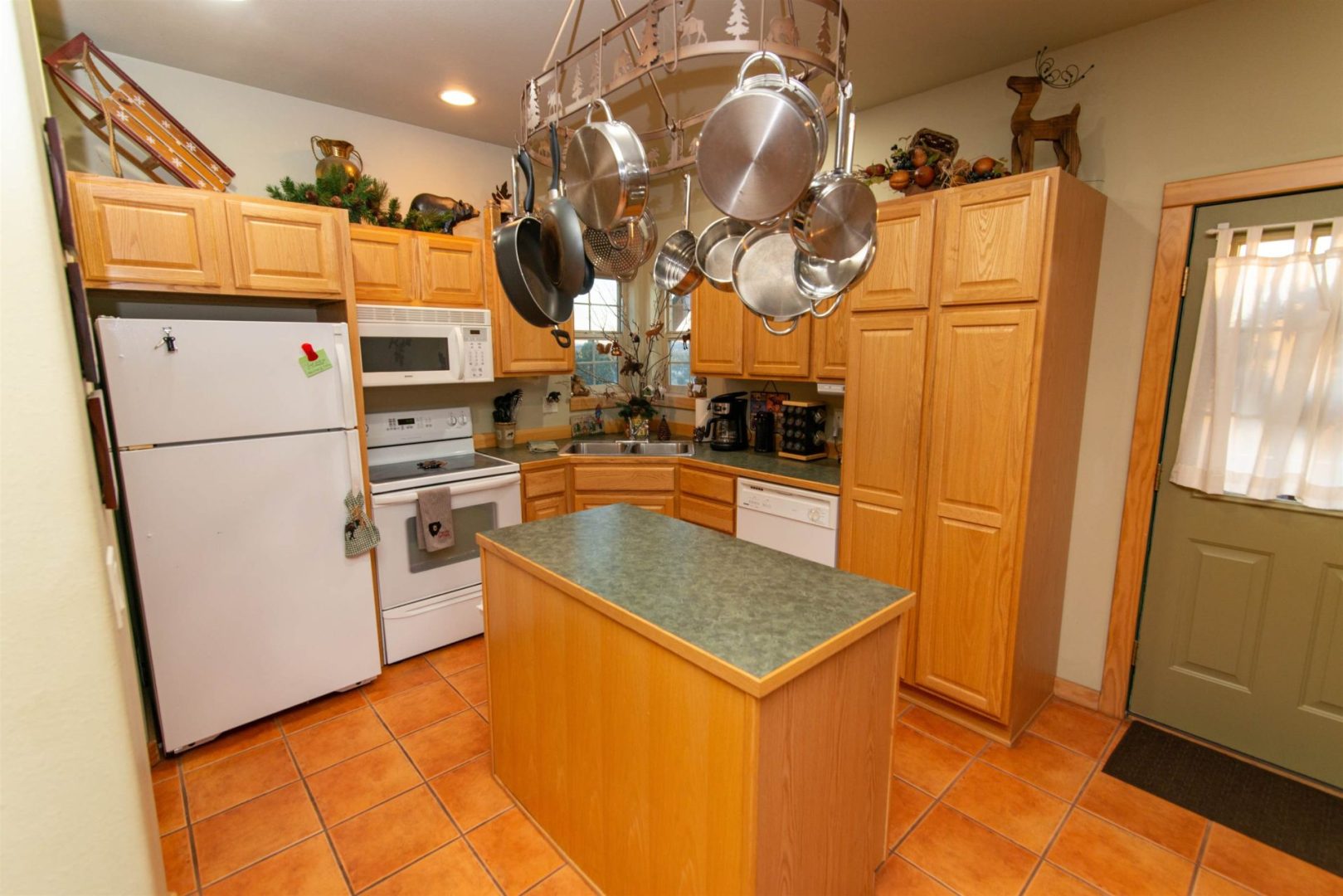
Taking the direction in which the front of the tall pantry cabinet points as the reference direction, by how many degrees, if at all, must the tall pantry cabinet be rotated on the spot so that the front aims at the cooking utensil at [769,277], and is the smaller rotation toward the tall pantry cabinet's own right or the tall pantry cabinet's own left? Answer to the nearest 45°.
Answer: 0° — it already faces it

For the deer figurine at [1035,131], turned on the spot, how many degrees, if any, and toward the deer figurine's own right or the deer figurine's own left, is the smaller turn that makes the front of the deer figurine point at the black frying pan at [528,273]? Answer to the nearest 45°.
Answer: approximately 45° to the deer figurine's own left

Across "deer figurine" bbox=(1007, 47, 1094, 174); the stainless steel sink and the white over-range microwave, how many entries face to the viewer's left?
1

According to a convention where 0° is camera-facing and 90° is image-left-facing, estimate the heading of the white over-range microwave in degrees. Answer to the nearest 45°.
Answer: approximately 0°

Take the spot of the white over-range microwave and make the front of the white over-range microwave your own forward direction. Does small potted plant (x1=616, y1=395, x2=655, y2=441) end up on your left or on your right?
on your left

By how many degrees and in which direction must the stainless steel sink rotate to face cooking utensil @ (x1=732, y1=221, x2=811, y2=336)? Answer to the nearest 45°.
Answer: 0° — it already faces it

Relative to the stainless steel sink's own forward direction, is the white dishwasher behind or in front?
in front

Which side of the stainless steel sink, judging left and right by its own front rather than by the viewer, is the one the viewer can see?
front

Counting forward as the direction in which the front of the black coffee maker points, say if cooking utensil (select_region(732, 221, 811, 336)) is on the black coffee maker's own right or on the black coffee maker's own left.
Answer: on the black coffee maker's own left

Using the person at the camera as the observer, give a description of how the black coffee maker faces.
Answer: facing the viewer and to the left of the viewer
